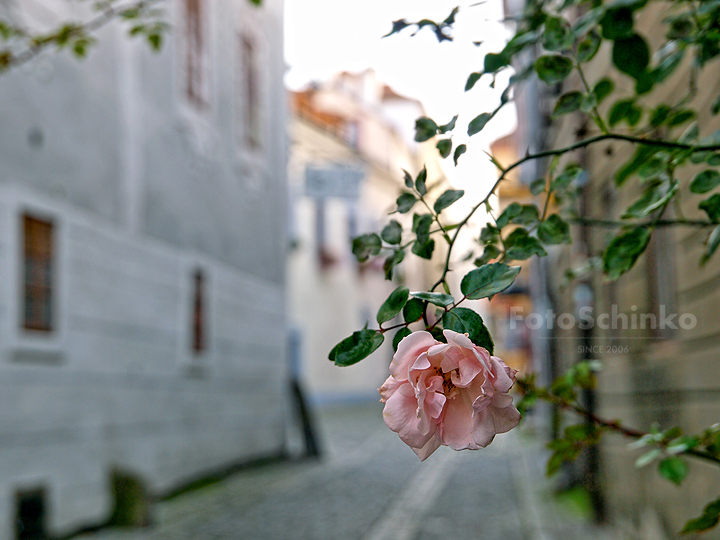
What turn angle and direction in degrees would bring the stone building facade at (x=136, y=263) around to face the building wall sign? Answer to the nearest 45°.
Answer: approximately 90° to its left

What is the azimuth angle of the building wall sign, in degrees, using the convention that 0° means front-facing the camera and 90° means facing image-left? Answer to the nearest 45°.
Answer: approximately 0°

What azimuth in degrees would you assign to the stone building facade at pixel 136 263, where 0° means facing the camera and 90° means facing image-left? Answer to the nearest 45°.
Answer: approximately 315°
